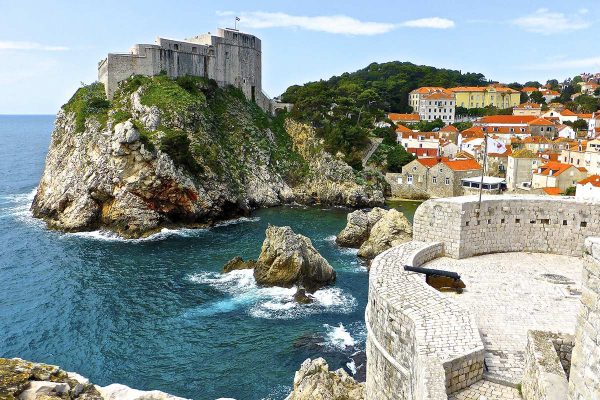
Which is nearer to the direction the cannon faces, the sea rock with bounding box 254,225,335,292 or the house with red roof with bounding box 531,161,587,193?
the sea rock

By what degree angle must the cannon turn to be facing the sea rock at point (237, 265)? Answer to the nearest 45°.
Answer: approximately 45° to its right

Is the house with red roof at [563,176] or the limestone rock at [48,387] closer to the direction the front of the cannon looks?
the limestone rock

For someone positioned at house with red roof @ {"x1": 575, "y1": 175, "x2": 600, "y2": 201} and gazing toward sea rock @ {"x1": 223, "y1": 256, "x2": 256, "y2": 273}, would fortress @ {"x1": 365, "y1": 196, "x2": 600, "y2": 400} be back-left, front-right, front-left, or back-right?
front-left

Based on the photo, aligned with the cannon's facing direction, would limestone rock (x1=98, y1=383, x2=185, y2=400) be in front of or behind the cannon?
in front

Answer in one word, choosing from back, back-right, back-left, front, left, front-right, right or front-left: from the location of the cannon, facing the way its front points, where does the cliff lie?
front-right

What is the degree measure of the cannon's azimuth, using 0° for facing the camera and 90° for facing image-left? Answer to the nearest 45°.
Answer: approximately 90°

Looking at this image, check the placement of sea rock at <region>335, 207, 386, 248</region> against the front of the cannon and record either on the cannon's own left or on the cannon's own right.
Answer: on the cannon's own right

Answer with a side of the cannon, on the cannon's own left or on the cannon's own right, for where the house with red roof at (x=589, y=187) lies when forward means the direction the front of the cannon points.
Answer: on the cannon's own right

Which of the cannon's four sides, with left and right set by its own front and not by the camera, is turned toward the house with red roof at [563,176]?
right

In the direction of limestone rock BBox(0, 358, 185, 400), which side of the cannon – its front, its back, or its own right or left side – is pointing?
left
